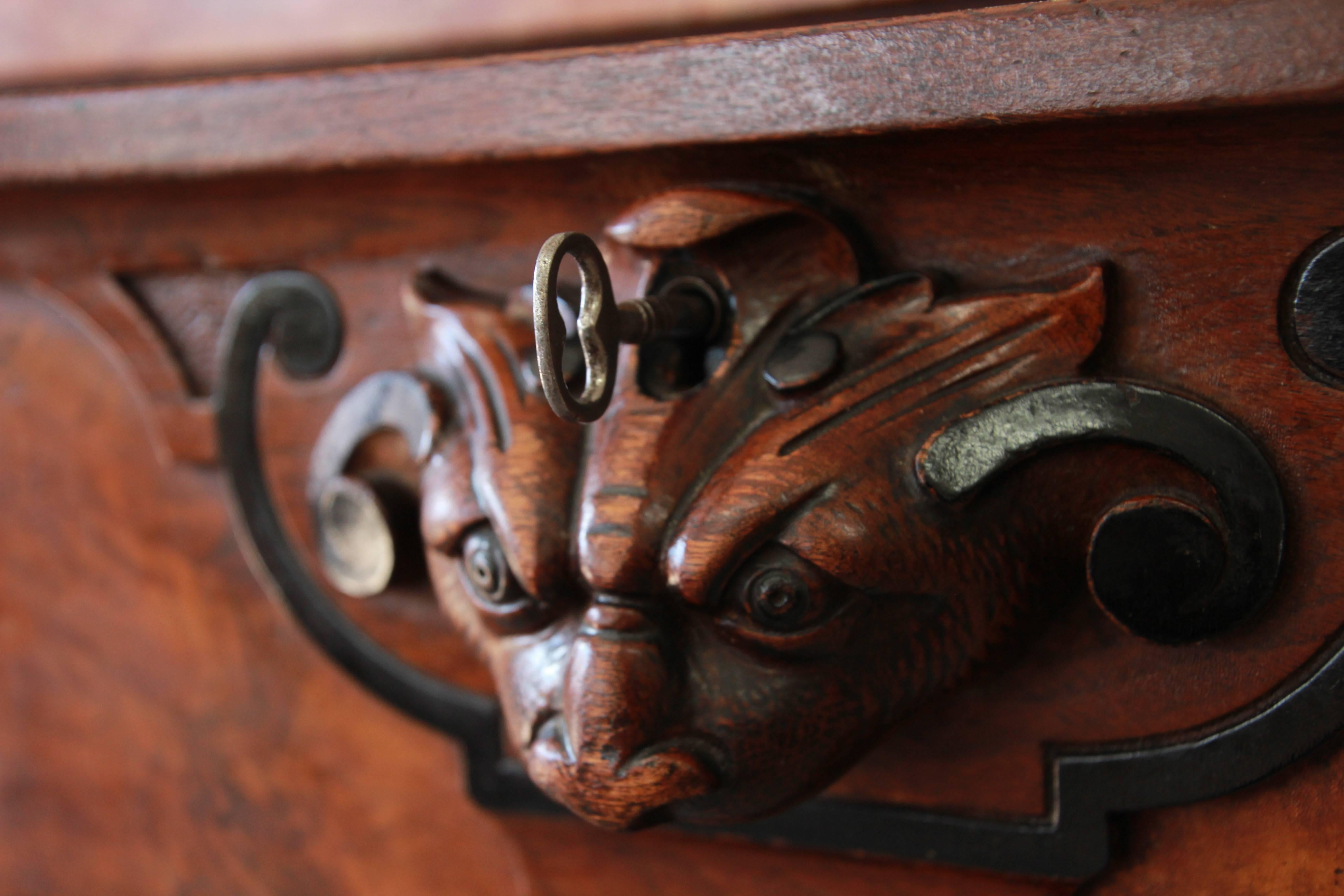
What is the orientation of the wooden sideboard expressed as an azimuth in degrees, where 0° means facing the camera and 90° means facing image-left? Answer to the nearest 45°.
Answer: approximately 45°
